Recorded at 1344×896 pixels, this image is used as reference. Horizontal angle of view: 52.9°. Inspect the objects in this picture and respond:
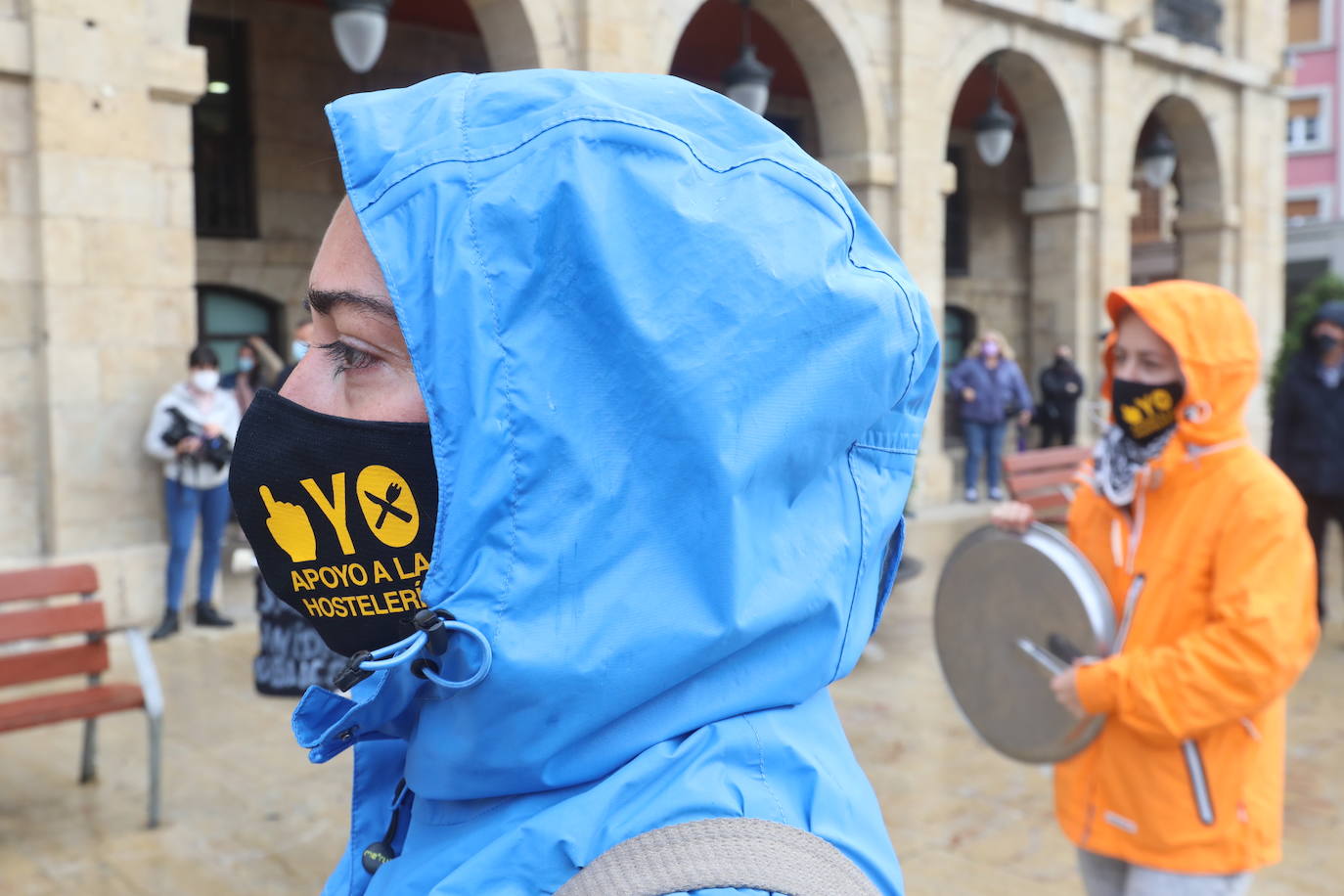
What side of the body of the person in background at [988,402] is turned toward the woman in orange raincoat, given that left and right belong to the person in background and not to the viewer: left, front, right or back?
front

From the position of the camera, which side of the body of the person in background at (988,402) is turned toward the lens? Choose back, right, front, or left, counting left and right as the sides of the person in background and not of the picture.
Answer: front

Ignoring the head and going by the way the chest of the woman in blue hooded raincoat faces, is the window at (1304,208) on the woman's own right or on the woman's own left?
on the woman's own right

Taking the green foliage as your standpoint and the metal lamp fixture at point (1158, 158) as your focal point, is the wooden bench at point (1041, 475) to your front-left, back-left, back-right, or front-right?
front-left

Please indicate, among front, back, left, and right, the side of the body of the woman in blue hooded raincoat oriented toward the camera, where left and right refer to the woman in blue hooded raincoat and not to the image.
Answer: left

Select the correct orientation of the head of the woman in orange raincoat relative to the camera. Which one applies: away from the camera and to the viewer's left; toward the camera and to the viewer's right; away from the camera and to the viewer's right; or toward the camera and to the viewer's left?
toward the camera and to the viewer's left

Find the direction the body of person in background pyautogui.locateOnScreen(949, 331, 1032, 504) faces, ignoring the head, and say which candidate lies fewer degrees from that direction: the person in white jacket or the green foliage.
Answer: the person in white jacket

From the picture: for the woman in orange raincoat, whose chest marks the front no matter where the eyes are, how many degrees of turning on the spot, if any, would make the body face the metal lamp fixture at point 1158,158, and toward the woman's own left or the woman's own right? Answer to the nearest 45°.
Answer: approximately 135° to the woman's own right

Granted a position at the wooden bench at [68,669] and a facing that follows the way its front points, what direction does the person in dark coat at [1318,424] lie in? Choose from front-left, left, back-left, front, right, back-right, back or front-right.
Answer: front-left

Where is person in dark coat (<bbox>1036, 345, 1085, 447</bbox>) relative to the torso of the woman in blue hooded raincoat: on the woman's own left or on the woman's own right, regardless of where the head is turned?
on the woman's own right

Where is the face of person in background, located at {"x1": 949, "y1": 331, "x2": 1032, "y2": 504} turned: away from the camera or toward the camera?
toward the camera

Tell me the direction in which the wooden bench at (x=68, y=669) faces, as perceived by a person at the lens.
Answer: facing the viewer and to the right of the viewer

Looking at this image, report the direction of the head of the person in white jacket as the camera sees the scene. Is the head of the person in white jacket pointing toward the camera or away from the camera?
toward the camera

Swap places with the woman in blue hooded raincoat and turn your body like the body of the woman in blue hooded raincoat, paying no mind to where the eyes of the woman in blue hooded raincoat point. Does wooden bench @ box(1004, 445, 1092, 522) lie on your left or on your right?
on your right

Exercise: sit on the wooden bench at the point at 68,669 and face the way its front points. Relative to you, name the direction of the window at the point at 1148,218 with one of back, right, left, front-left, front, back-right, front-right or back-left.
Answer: left

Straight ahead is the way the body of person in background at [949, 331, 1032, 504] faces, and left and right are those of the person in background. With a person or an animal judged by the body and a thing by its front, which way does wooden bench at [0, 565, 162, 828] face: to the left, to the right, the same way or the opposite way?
to the left

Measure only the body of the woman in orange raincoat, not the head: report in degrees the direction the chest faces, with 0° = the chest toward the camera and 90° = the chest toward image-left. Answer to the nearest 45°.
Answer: approximately 45°

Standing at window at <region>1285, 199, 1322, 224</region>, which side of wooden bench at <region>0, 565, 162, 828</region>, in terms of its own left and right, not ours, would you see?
left

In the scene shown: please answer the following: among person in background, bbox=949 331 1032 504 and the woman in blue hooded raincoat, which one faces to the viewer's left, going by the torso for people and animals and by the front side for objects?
the woman in blue hooded raincoat
